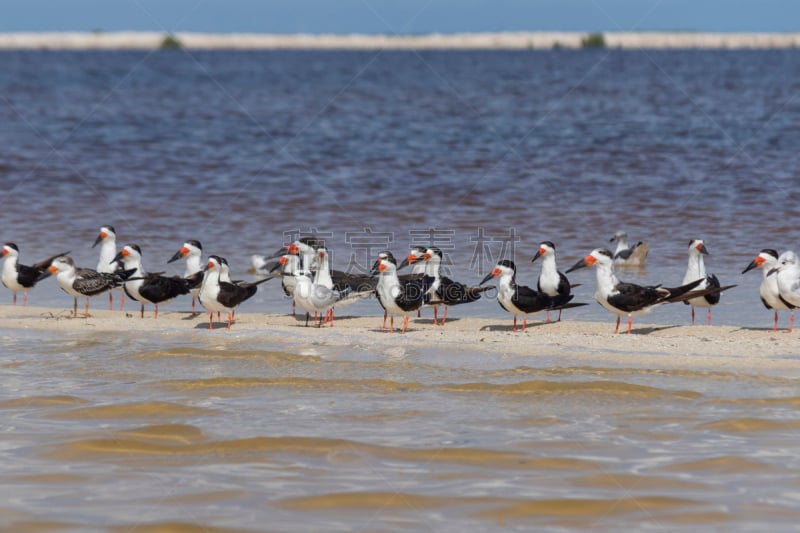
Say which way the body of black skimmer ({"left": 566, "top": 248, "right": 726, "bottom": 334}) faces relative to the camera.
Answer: to the viewer's left

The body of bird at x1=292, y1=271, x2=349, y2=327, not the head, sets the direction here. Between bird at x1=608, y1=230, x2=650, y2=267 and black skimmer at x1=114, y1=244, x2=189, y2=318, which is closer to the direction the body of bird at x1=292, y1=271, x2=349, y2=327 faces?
the black skimmer

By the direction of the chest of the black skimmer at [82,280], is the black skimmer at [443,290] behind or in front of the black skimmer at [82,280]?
behind

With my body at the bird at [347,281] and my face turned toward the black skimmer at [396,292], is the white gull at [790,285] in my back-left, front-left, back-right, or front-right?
front-left

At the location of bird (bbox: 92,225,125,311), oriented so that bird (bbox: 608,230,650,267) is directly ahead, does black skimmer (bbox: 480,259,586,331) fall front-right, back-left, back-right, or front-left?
front-right

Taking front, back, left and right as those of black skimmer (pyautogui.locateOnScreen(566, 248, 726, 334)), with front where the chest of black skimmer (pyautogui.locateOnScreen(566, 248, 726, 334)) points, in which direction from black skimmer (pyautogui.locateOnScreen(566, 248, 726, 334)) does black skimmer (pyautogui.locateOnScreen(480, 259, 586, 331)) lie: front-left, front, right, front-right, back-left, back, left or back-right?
front

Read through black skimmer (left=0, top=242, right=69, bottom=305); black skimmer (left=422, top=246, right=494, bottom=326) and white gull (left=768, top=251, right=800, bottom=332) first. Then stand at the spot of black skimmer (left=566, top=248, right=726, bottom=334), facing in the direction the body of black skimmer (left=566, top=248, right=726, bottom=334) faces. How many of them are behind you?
1

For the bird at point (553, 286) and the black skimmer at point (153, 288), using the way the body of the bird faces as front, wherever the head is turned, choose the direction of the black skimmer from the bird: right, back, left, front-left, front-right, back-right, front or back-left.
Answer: front-right

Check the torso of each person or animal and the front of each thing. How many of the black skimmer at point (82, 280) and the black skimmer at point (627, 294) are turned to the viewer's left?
2

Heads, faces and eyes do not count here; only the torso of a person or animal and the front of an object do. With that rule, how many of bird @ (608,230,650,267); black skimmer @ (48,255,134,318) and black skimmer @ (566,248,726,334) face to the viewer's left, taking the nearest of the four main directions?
3

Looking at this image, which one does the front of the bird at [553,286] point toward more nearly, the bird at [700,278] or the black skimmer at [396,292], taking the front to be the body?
the black skimmer

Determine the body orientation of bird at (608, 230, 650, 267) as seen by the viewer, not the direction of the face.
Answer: to the viewer's left
